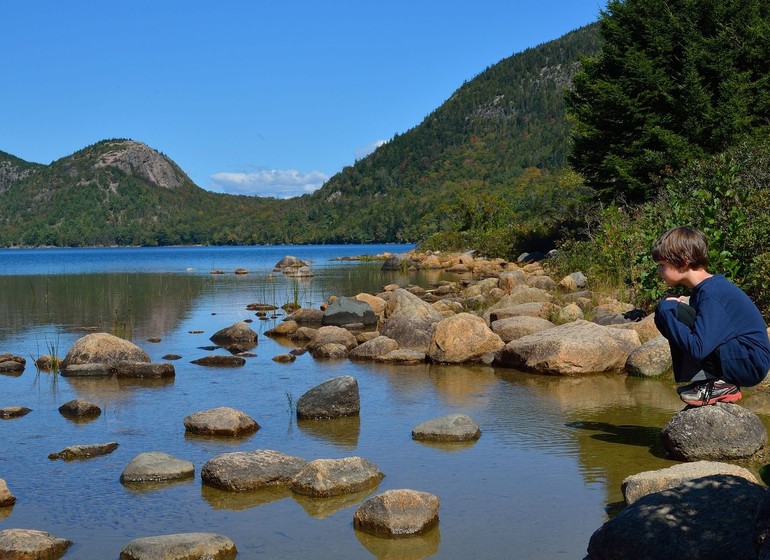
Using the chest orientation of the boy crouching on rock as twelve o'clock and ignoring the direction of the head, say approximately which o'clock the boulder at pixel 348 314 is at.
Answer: The boulder is roughly at 2 o'clock from the boy crouching on rock.

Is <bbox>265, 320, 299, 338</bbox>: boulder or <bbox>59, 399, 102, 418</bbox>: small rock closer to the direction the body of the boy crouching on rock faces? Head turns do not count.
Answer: the small rock

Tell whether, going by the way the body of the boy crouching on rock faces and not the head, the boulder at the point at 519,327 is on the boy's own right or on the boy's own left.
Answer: on the boy's own right

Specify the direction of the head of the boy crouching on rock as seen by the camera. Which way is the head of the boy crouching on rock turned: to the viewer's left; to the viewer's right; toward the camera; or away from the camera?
to the viewer's left

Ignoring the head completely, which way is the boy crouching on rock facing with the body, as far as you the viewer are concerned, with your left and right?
facing to the left of the viewer

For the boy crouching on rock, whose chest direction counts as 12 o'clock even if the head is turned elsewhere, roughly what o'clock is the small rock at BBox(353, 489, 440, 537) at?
The small rock is roughly at 10 o'clock from the boy crouching on rock.

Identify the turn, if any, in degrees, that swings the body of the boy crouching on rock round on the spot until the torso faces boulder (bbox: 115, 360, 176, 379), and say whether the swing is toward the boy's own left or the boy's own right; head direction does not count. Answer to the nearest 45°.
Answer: approximately 45° to the boy's own right
